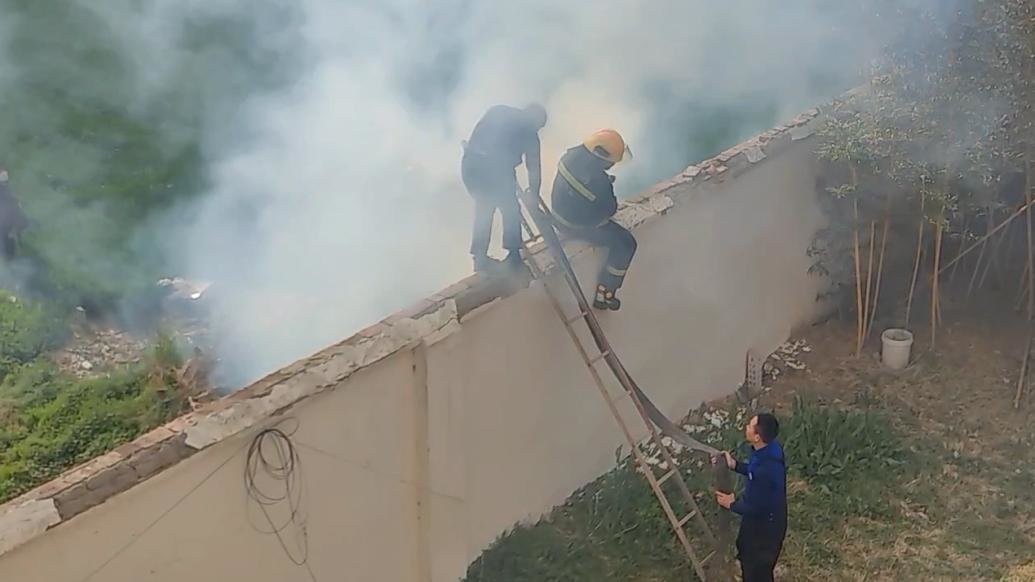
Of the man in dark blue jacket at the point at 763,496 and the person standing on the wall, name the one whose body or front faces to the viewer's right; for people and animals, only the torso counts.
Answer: the person standing on the wall

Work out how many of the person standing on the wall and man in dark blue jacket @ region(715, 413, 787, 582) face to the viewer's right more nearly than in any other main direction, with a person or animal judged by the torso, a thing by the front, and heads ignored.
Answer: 1

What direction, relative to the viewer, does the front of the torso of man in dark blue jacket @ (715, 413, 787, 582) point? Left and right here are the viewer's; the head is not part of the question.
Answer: facing to the left of the viewer

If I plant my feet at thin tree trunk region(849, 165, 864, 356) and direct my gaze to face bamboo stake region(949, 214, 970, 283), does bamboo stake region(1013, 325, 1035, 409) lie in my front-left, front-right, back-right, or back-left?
front-right

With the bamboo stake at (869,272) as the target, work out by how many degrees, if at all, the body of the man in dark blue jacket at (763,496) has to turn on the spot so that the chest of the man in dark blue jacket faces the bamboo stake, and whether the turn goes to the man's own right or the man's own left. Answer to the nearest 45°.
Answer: approximately 135° to the man's own right

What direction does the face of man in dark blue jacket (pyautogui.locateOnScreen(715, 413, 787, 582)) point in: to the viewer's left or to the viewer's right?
to the viewer's left

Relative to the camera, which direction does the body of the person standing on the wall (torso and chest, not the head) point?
to the viewer's right
